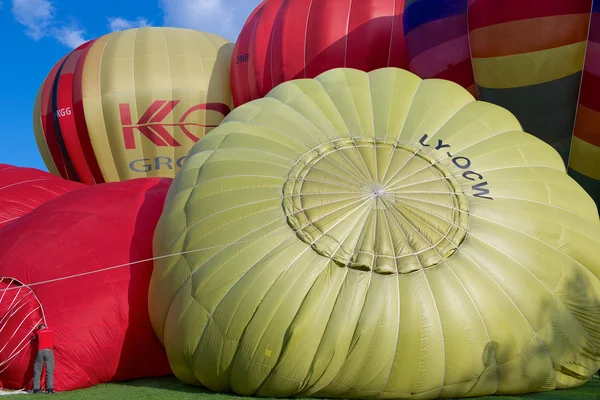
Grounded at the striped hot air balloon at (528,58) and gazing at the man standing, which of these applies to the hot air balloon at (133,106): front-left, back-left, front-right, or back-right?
front-right

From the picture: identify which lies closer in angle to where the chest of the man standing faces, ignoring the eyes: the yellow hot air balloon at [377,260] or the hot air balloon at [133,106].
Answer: the hot air balloon

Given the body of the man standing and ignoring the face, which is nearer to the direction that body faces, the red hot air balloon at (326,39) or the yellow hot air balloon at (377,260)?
the red hot air balloon

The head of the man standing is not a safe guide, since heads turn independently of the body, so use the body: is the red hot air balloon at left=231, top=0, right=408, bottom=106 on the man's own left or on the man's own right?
on the man's own right

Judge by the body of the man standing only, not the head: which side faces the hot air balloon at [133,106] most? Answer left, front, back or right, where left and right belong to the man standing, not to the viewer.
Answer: front

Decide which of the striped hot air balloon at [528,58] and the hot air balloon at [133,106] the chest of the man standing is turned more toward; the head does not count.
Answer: the hot air balloon

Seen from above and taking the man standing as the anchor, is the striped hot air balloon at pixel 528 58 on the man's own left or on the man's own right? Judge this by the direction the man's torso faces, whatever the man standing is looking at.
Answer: on the man's own right

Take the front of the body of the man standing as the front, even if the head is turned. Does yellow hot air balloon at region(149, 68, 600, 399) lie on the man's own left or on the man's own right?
on the man's own right

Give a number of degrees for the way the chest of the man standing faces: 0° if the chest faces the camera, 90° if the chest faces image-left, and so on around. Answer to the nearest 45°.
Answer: approximately 180°

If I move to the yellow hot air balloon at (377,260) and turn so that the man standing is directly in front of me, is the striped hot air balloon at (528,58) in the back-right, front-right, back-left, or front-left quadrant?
back-right
